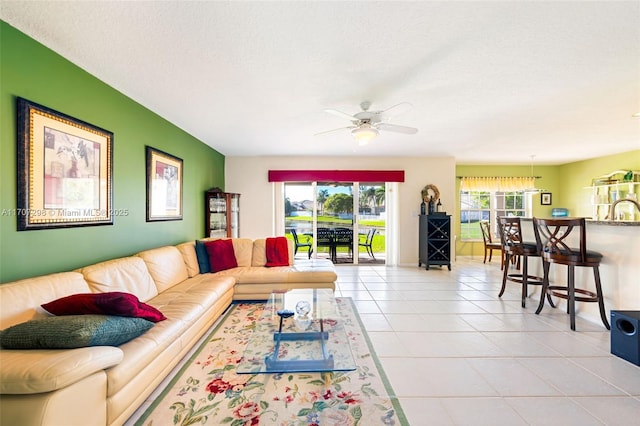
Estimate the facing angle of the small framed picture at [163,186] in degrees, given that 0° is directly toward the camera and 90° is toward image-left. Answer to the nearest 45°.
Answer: approximately 315°

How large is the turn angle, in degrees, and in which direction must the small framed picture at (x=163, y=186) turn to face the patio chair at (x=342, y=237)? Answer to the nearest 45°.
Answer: approximately 45° to its left

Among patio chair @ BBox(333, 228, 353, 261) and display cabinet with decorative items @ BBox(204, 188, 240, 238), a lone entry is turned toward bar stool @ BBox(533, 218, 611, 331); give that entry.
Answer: the display cabinet with decorative items

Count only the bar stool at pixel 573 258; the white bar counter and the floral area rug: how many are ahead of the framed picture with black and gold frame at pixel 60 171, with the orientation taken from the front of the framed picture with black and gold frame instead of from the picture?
3

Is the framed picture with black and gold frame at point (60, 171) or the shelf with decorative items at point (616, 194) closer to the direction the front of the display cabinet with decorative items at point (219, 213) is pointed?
the shelf with decorative items

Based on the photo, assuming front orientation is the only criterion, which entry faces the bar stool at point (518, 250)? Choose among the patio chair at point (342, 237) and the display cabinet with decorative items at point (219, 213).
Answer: the display cabinet with decorative items

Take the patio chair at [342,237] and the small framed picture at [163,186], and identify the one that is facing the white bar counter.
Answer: the small framed picture

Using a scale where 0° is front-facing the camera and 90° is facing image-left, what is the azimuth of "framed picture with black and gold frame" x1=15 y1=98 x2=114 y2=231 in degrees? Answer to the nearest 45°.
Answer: approximately 315°

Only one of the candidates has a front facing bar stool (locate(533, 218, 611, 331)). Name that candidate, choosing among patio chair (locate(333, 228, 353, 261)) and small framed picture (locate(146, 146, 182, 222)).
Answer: the small framed picture
